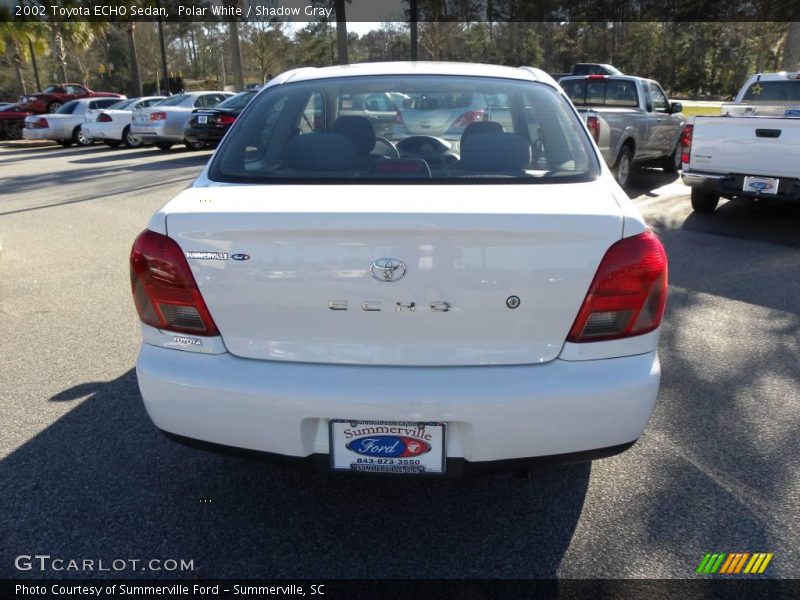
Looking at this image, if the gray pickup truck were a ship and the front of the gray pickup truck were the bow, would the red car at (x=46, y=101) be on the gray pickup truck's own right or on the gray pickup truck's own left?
on the gray pickup truck's own left

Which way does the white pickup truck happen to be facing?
away from the camera

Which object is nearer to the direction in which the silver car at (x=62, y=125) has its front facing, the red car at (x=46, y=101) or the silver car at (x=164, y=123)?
the red car

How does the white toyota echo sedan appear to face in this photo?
away from the camera

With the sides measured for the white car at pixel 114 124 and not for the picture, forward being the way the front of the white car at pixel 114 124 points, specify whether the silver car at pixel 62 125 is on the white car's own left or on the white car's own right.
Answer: on the white car's own left

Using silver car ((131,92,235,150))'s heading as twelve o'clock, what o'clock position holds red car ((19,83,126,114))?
The red car is roughly at 10 o'clock from the silver car.

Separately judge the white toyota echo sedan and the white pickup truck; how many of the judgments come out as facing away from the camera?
2

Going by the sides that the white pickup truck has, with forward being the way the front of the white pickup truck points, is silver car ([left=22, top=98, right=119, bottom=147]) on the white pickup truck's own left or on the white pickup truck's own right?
on the white pickup truck's own left
